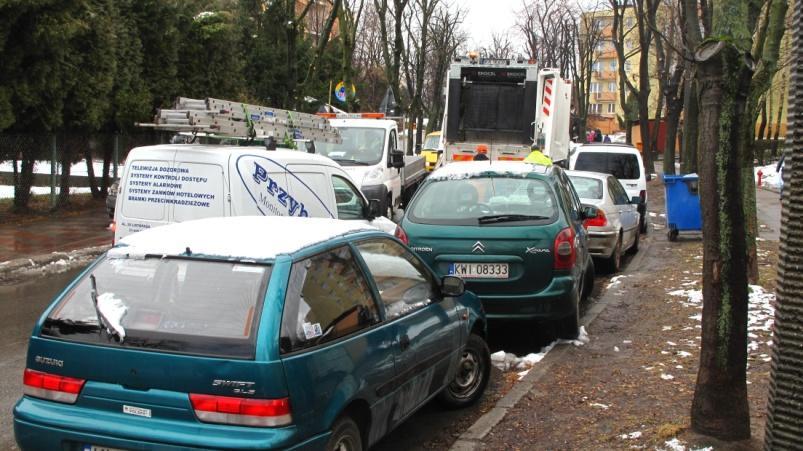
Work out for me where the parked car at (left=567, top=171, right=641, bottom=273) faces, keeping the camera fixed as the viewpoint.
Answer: facing away from the viewer and to the right of the viewer

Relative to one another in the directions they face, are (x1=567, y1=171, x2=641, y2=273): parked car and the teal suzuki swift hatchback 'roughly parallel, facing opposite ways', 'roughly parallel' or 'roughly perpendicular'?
roughly parallel

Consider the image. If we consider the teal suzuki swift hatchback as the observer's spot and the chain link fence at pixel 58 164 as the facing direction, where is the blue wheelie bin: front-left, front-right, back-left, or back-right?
front-right

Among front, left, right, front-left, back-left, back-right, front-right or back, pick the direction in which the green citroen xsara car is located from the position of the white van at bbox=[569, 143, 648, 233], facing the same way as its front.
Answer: back

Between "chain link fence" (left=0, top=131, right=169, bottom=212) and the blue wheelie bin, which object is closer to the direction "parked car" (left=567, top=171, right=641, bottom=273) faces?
the blue wheelie bin

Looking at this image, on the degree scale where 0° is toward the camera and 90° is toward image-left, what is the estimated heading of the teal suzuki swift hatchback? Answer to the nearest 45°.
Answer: approximately 225°

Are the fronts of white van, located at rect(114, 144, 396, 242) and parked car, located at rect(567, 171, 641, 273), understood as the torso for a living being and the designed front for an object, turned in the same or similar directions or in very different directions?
same or similar directions

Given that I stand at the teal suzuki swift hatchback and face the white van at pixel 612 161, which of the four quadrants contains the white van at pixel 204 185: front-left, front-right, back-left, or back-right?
front-left

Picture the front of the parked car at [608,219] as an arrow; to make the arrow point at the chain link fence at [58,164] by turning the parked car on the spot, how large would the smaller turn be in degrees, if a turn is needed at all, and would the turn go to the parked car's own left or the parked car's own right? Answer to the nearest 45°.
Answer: approximately 135° to the parked car's own left

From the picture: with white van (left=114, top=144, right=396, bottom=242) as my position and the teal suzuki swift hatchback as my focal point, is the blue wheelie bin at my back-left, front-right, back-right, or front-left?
back-left

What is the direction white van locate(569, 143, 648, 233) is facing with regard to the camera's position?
facing away from the viewer

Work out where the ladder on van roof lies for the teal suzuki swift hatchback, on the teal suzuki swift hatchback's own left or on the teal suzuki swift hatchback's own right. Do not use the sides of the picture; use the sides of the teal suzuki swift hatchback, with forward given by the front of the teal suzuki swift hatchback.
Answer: on the teal suzuki swift hatchback's own left

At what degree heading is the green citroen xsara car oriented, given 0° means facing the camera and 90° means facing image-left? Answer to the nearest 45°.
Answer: approximately 180°

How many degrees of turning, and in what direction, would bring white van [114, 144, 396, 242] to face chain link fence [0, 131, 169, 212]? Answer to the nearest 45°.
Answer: approximately 90° to its left

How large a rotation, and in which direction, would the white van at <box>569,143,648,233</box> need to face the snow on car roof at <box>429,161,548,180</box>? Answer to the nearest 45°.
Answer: approximately 180°

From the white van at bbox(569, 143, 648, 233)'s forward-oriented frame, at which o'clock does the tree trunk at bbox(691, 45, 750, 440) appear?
The tree trunk is roughly at 6 o'clock from the white van.
